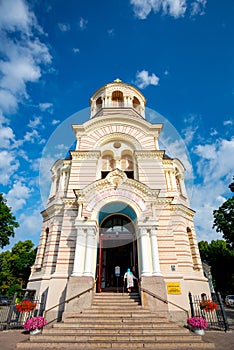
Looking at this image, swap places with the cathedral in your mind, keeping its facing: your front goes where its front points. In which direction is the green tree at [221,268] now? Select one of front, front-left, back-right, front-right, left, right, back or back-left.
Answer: back-left

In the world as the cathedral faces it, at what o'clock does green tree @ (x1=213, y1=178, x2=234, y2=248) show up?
The green tree is roughly at 8 o'clock from the cathedral.

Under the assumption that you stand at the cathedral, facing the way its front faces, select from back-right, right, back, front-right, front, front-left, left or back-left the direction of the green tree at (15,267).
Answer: back-right

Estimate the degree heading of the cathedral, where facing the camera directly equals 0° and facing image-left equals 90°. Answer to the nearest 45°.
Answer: approximately 0°
